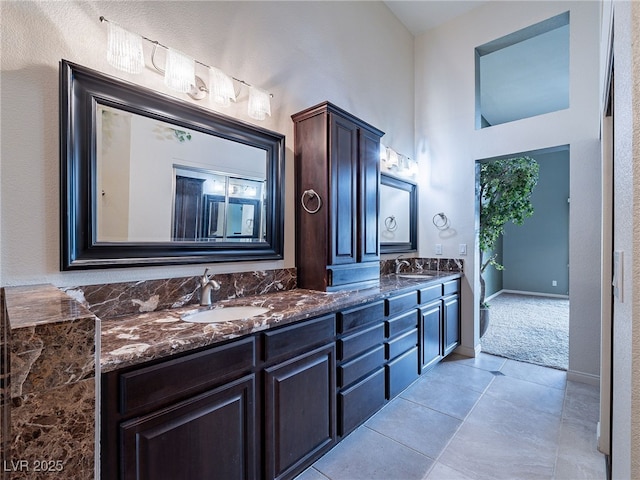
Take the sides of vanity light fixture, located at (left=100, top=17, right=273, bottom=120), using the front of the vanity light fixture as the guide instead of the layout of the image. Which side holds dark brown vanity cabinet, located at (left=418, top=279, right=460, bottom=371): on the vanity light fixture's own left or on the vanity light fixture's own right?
on the vanity light fixture's own left

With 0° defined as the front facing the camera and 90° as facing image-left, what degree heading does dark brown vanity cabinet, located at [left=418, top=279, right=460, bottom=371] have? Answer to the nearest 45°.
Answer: approximately 315°

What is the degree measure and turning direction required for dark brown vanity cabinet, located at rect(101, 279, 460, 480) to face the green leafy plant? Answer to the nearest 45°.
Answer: approximately 90° to its left

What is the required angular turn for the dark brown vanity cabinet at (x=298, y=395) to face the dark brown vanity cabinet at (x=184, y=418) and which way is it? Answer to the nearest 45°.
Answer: approximately 90° to its right

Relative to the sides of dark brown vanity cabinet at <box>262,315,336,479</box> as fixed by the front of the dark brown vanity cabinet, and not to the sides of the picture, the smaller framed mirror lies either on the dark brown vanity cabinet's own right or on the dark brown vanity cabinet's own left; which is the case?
on the dark brown vanity cabinet's own left

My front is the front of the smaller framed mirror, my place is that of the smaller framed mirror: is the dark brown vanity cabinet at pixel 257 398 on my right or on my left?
on my right
